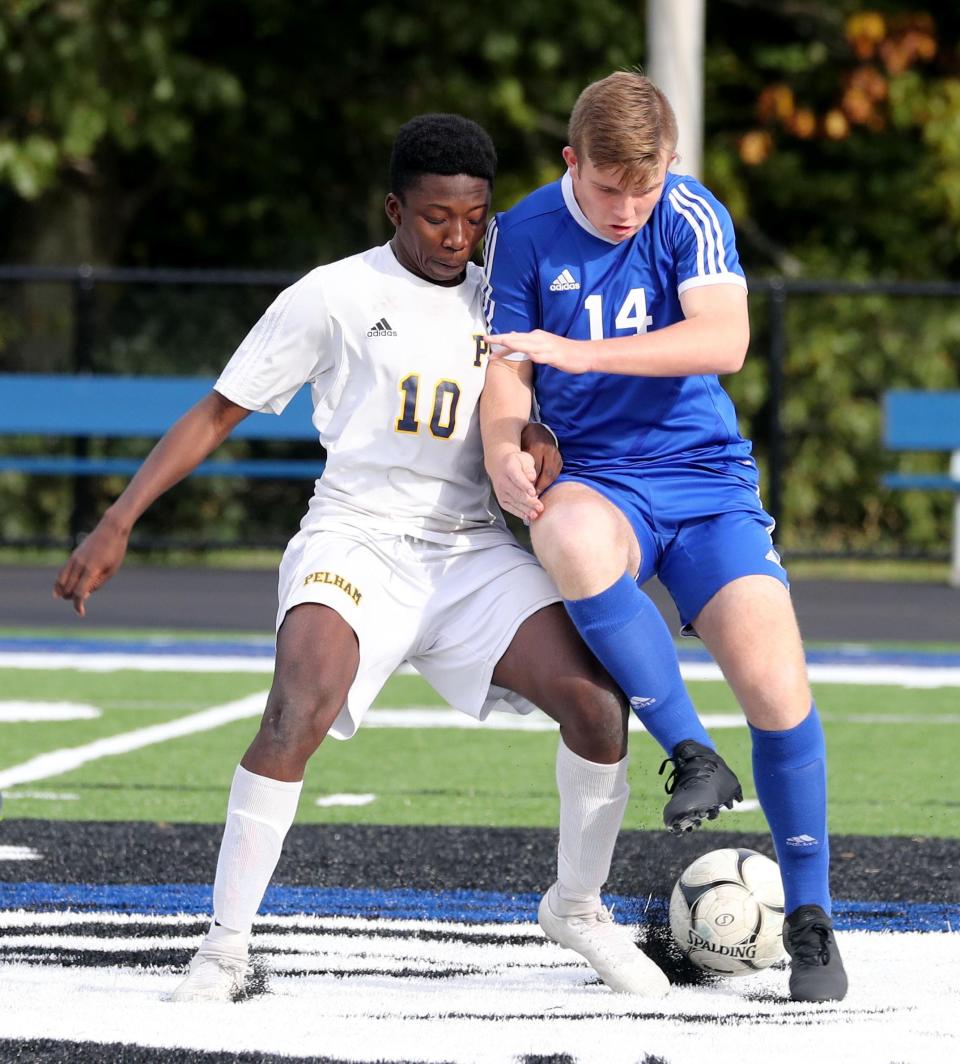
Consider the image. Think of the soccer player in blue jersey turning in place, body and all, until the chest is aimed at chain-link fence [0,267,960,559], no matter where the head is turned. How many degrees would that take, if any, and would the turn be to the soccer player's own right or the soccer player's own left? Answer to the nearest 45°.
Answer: approximately 180°

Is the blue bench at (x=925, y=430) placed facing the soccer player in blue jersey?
yes

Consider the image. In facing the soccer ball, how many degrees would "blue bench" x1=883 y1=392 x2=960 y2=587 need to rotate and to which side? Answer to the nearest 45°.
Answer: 0° — it already faces it

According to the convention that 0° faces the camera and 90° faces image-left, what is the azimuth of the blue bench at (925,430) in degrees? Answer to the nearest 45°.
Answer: approximately 0°

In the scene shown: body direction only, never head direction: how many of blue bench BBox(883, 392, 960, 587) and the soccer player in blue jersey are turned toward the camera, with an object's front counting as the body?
2

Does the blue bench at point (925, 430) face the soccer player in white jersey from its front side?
yes

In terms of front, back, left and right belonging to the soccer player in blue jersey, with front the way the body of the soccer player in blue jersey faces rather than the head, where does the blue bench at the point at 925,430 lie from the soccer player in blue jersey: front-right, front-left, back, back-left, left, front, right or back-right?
back
